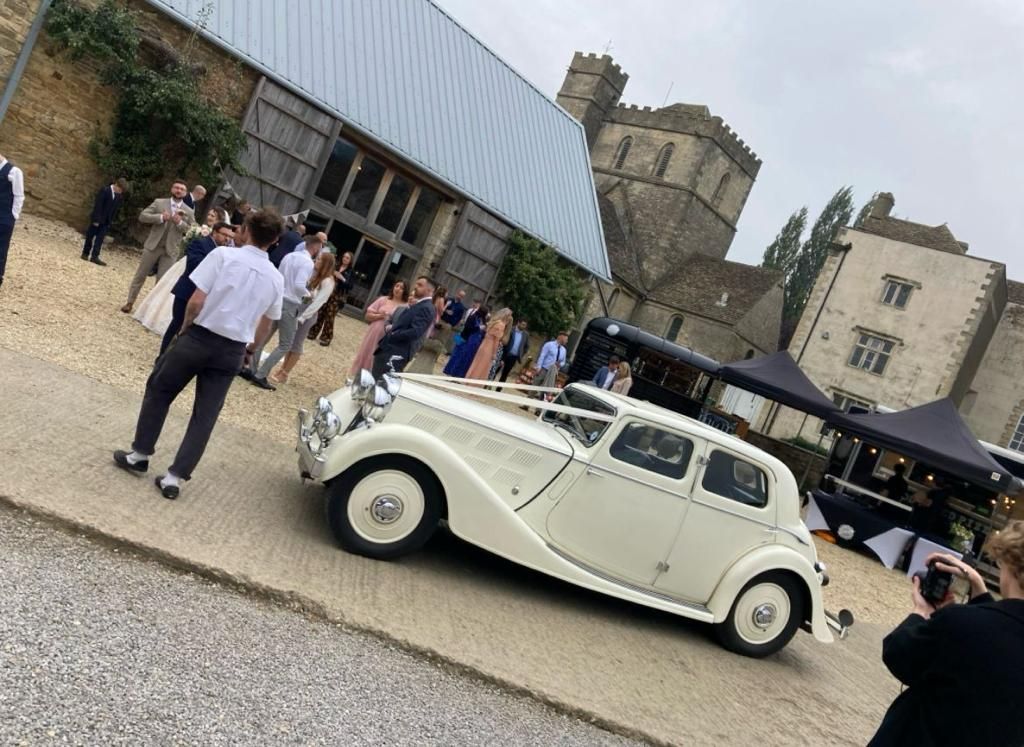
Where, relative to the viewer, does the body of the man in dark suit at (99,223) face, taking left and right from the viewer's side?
facing the viewer and to the right of the viewer

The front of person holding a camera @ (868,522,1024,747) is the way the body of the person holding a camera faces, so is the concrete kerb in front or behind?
in front

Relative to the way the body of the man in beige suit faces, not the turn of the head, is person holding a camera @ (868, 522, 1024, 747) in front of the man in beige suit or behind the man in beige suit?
in front

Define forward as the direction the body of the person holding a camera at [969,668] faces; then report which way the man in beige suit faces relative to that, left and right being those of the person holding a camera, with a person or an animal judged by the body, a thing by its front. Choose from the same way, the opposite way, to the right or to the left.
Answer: the opposite way

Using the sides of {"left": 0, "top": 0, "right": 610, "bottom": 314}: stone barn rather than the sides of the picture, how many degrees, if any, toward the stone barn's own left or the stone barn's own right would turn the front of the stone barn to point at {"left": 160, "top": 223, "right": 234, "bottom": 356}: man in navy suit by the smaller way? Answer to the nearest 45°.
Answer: approximately 45° to the stone barn's own right

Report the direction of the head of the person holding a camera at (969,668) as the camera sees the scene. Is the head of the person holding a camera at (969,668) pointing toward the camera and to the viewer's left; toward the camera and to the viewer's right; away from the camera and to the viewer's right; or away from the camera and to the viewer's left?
away from the camera and to the viewer's left

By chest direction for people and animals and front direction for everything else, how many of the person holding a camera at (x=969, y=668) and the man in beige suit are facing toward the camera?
1

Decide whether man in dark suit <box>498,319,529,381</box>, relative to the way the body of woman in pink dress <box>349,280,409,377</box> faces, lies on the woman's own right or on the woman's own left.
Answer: on the woman's own left

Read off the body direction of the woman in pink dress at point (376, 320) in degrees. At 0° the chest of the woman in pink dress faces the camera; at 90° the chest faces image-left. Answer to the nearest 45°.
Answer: approximately 315°
